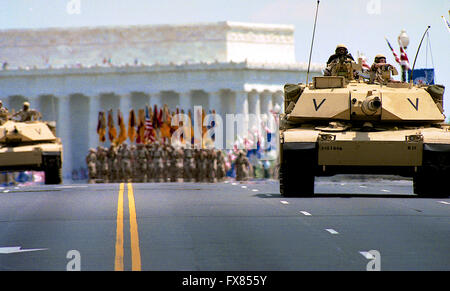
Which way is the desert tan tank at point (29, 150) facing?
toward the camera

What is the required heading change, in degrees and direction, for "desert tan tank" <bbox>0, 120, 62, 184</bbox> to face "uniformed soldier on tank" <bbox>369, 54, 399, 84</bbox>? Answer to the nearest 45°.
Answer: approximately 45° to its left

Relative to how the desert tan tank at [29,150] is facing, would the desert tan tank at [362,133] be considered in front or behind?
in front

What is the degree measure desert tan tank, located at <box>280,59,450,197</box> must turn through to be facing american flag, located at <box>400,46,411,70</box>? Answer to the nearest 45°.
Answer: approximately 180°

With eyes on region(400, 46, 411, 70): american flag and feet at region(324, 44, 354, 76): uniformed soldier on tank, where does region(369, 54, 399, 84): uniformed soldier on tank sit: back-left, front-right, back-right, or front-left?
front-right

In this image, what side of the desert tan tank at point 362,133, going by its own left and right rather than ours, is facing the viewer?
front

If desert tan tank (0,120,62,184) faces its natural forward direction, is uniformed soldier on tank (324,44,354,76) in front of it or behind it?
in front

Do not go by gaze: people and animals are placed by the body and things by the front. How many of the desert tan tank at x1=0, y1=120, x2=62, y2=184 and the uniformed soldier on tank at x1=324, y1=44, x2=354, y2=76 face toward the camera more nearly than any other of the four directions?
2

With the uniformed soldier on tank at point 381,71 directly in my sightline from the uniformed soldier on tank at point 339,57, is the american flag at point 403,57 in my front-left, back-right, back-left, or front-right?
front-left
